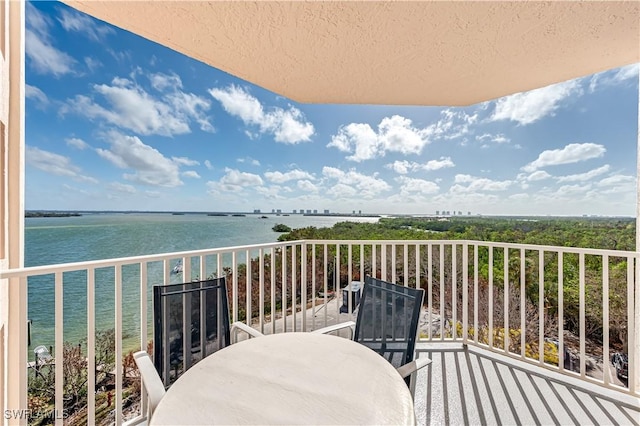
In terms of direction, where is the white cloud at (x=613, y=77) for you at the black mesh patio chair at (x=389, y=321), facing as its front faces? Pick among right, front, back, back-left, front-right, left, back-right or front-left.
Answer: back

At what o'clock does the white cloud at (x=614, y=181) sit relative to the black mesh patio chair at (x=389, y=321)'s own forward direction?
The white cloud is roughly at 6 o'clock from the black mesh patio chair.

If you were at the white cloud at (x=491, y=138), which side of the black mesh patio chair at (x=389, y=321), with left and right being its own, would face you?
back

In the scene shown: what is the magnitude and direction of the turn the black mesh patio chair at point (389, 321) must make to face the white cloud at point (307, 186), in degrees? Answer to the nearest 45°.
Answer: approximately 135° to its right

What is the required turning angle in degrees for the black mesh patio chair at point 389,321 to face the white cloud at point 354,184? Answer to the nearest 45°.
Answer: approximately 135° to its right

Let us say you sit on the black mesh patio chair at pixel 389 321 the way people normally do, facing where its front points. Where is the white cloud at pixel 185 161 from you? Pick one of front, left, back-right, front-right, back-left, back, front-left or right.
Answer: right

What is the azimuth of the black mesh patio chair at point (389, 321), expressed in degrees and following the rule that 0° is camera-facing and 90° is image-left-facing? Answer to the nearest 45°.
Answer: approximately 45°

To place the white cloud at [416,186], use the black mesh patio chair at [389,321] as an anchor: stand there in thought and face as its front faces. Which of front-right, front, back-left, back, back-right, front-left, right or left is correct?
back-right

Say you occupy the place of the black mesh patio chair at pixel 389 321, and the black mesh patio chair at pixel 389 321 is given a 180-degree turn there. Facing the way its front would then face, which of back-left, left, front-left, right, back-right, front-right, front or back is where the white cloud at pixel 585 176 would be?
front

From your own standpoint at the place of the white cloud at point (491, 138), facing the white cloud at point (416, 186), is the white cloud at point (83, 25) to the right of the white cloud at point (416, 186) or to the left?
left

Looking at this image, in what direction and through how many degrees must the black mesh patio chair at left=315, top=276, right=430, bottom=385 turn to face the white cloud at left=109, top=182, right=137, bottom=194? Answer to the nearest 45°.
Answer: approximately 90° to its right

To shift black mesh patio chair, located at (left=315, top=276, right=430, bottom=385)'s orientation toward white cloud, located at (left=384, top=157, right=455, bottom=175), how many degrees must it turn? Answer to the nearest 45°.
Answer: approximately 135° to its right

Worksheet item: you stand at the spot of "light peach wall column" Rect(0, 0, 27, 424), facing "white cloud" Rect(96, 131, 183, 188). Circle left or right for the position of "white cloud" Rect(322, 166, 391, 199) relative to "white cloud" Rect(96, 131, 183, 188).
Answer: right

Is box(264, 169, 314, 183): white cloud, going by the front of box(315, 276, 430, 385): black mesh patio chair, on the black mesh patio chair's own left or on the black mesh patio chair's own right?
on the black mesh patio chair's own right

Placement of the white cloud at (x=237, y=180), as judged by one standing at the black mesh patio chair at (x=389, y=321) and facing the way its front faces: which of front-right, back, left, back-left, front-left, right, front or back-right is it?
right

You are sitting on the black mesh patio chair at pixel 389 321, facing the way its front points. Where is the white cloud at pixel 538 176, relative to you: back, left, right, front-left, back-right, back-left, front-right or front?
back

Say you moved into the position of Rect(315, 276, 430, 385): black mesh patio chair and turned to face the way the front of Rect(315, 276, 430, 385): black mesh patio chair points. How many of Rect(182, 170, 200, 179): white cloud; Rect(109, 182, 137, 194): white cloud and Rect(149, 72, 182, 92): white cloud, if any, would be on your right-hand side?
3
